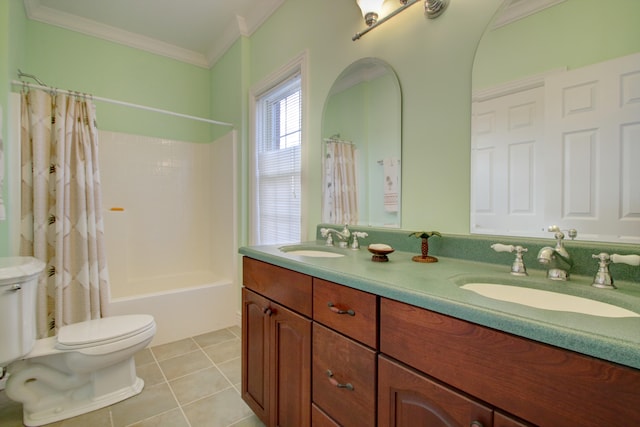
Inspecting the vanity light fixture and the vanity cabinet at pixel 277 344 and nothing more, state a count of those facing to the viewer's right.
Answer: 0

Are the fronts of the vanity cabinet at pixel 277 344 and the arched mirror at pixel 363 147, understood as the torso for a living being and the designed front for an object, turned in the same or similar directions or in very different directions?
same or similar directions

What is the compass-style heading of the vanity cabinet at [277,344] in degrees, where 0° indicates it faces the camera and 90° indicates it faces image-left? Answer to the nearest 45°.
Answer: approximately 45°

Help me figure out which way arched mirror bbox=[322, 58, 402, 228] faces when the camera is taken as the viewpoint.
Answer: facing the viewer and to the left of the viewer

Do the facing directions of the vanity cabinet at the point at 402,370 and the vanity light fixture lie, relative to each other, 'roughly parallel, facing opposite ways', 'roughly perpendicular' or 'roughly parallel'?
roughly parallel

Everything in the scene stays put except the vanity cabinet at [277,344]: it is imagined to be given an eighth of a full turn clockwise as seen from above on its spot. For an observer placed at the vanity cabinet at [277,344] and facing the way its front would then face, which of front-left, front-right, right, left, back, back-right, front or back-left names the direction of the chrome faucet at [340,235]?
back-right

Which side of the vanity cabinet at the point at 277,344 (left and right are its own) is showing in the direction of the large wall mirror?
left

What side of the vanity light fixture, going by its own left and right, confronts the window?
right

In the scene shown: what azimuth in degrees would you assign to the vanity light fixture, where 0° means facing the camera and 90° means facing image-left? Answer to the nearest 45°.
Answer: approximately 45°

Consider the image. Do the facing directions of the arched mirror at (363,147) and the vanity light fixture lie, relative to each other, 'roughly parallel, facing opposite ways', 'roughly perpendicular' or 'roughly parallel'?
roughly parallel
